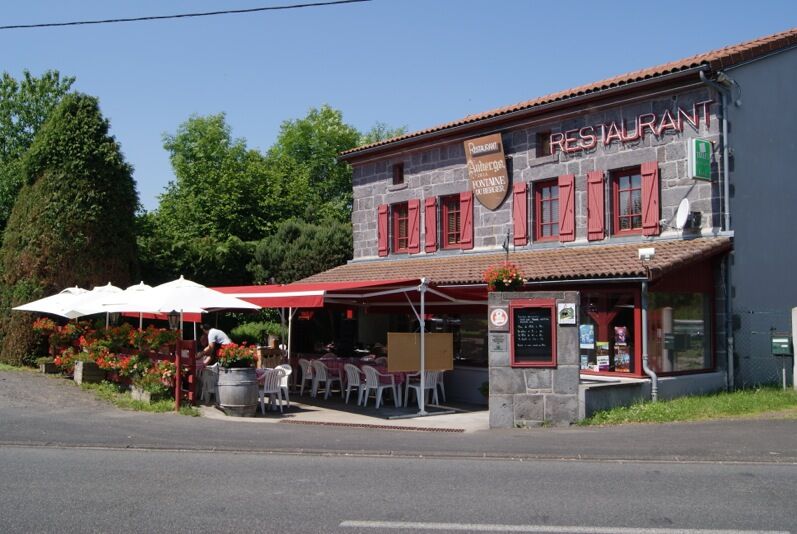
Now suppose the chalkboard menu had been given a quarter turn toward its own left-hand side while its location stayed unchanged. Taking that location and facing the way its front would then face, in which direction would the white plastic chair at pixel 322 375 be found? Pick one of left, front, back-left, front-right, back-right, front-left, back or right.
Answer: back-left

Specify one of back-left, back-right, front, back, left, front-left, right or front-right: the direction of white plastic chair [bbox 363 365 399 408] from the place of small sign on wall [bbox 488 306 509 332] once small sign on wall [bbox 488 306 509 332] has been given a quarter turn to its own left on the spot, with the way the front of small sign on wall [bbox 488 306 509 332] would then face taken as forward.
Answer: back-left

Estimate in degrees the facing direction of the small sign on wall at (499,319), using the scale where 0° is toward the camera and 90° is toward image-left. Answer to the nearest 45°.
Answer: approximately 0°

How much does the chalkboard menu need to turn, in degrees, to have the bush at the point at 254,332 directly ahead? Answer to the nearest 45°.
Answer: approximately 135° to its right
